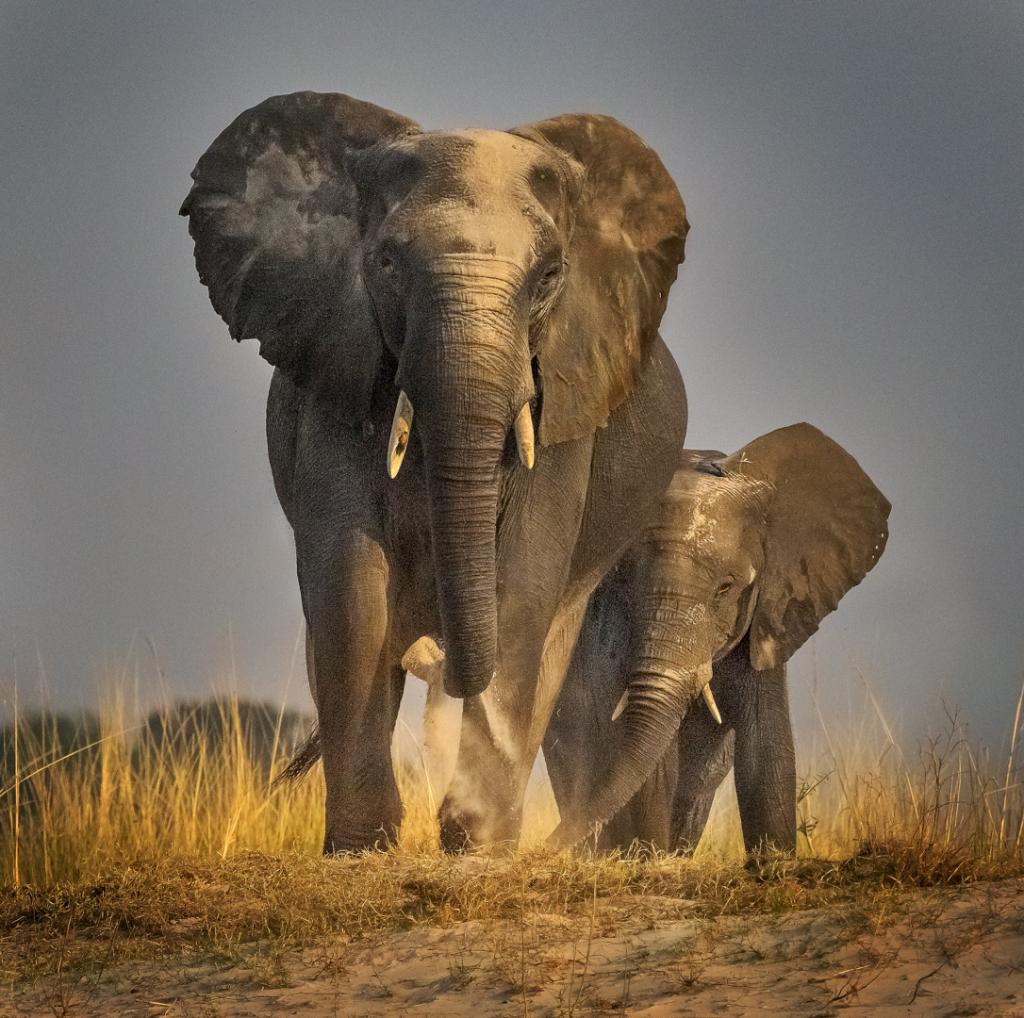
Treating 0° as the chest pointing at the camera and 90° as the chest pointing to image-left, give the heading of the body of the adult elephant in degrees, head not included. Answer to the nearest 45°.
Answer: approximately 0°

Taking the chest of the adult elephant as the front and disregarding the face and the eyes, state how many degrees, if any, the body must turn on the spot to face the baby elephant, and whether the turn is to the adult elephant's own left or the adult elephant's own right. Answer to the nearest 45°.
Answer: approximately 135° to the adult elephant's own left
